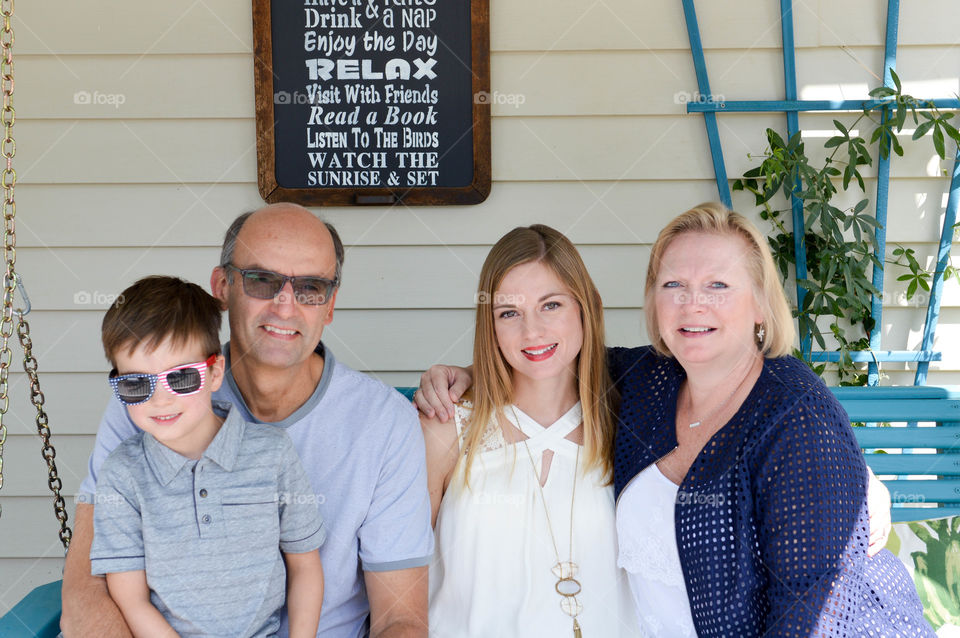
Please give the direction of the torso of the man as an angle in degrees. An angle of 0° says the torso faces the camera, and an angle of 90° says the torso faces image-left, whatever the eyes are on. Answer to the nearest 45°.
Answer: approximately 0°

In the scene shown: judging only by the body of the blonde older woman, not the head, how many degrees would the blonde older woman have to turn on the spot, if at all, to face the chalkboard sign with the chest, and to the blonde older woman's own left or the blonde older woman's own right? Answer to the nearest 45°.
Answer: approximately 90° to the blonde older woman's own right

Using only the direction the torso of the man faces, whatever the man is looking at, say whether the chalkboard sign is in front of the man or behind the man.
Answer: behind

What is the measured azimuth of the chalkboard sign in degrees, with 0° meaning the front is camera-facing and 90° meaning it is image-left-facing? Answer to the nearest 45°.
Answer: approximately 0°
